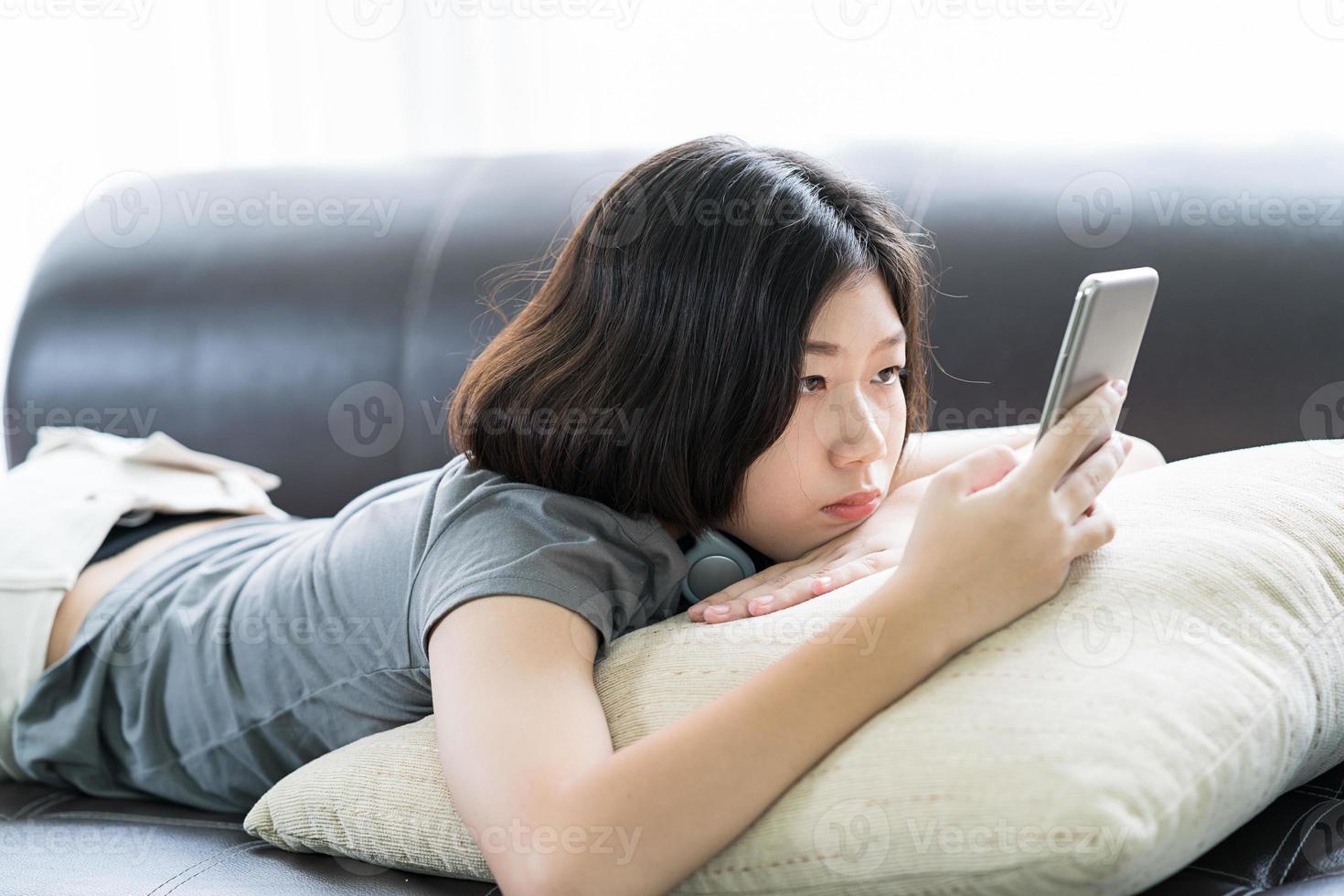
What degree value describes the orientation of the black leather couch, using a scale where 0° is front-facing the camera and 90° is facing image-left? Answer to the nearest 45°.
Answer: approximately 0°
